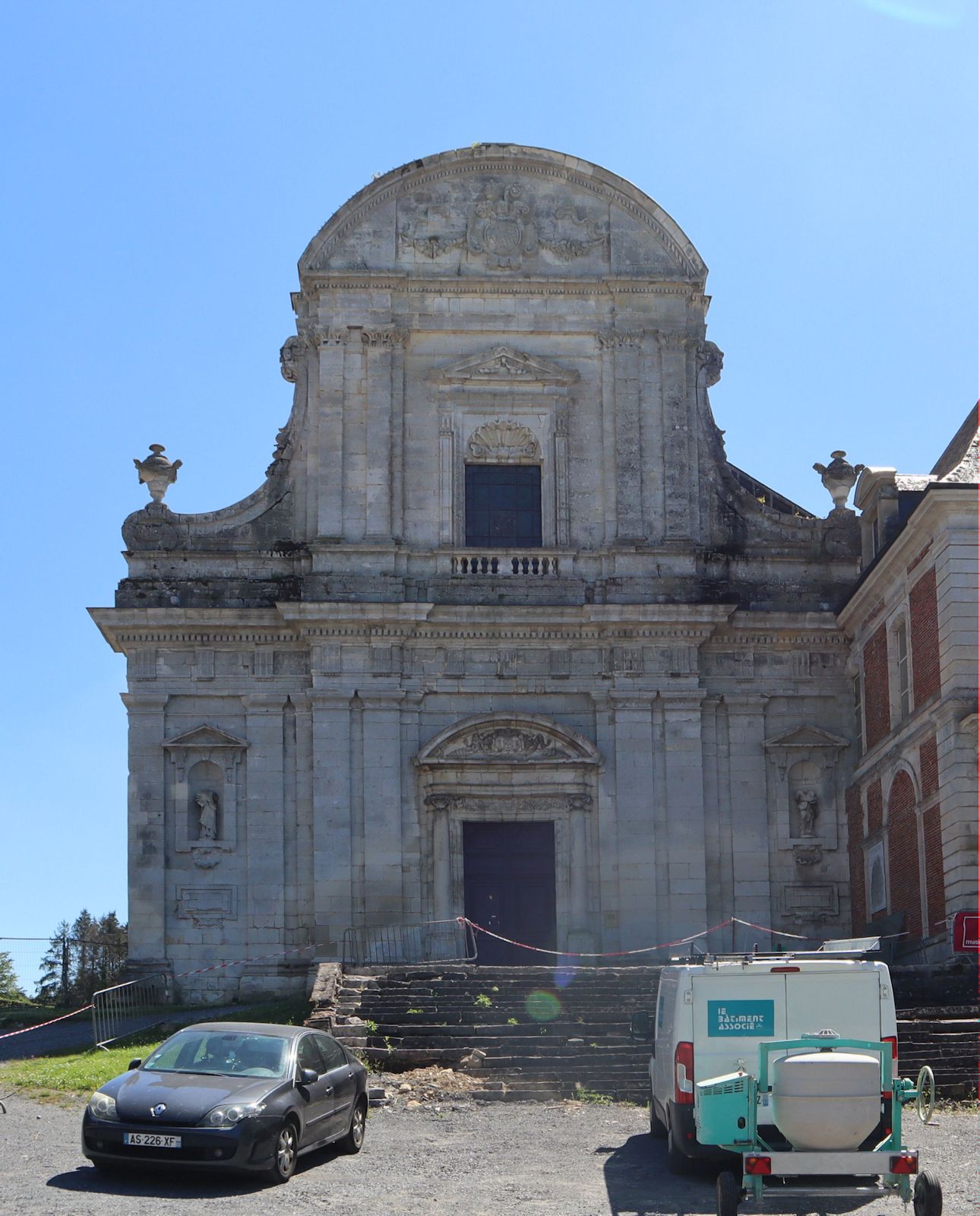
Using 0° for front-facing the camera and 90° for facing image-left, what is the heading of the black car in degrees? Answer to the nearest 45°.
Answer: approximately 45°

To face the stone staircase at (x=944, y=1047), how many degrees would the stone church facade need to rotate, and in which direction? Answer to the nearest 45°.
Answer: approximately 45° to its left

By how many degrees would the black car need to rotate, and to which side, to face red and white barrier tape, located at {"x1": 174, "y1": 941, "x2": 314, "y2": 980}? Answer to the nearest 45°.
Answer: approximately 135° to its right

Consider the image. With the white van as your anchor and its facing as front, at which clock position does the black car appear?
The black car is roughly at 9 o'clock from the white van.

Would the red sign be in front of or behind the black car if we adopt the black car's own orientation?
behind

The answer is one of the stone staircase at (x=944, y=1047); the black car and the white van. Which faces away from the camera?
the white van

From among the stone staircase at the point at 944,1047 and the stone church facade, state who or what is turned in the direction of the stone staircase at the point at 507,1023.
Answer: the stone church facade

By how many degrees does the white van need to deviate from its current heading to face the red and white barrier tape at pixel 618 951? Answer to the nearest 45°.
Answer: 0° — it already faces it

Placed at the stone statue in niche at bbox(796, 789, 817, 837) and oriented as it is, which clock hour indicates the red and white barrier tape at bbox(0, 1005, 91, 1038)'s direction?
The red and white barrier tape is roughly at 2 o'clock from the stone statue in niche.

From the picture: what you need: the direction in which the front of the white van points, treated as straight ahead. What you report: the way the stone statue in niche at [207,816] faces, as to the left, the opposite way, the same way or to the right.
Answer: the opposite way

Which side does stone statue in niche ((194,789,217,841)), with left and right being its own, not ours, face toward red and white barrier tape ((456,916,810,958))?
left

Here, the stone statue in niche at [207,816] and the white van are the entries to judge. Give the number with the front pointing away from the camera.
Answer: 1

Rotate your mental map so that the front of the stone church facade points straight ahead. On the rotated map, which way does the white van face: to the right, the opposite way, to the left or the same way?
the opposite way

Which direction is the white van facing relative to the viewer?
away from the camera

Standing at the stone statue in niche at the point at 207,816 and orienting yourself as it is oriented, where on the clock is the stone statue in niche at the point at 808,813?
the stone statue in niche at the point at 808,813 is roughly at 9 o'clock from the stone statue in niche at the point at 207,816.
